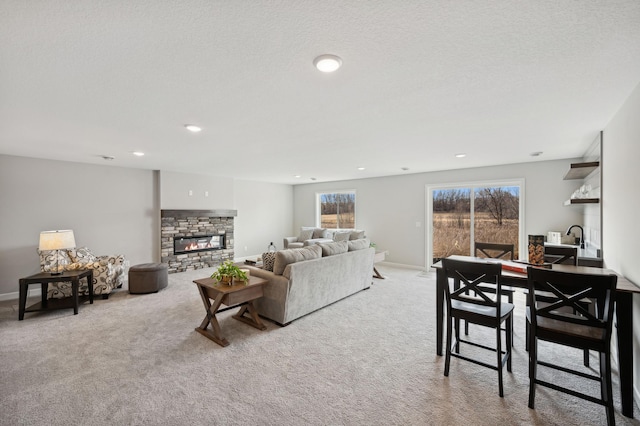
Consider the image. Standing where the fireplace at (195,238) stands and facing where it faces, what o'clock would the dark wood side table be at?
The dark wood side table is roughly at 3 o'clock from the fireplace.

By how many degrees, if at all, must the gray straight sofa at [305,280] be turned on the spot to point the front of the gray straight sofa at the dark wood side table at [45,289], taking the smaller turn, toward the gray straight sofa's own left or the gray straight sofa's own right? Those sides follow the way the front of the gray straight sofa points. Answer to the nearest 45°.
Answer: approximately 45° to the gray straight sofa's own left

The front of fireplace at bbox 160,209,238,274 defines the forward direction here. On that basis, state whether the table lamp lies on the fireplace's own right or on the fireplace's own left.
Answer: on the fireplace's own right

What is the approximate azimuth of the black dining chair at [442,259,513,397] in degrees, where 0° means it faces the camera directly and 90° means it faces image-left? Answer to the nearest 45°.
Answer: approximately 225°

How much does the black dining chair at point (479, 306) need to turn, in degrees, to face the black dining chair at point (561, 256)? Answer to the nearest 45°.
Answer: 0° — it already faces it

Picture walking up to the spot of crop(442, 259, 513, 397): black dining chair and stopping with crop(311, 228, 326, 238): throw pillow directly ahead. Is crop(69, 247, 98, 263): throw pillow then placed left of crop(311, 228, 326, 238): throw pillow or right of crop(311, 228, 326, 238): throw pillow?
left

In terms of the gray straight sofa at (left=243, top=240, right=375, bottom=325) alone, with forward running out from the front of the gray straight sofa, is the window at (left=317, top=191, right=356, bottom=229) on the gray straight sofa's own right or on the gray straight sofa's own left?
on the gray straight sofa's own right

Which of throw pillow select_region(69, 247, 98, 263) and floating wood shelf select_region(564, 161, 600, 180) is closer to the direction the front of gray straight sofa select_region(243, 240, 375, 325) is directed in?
the throw pillow

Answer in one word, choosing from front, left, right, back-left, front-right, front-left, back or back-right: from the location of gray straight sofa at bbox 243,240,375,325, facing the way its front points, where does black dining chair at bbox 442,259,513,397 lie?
back

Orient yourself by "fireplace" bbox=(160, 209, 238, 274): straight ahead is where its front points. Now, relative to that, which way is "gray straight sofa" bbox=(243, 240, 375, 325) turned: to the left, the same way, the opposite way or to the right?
the opposite way

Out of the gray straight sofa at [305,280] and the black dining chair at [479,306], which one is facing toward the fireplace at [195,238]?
the gray straight sofa
